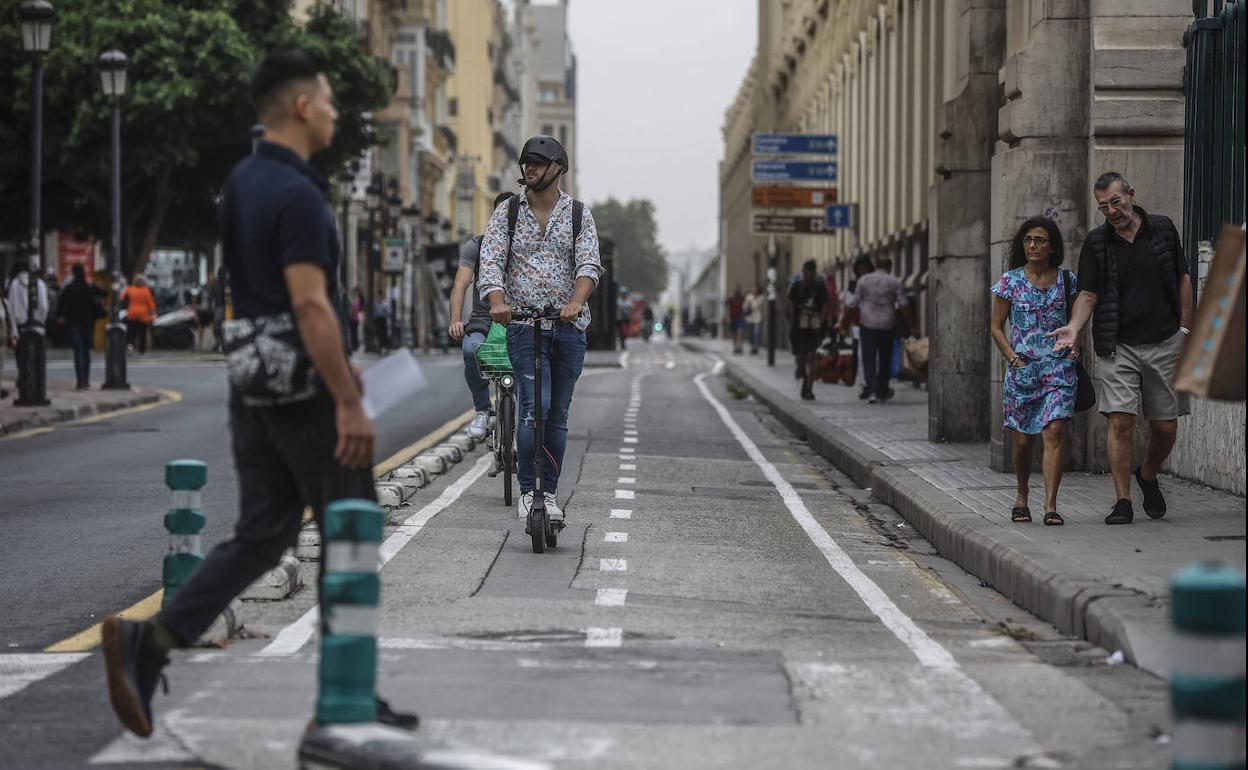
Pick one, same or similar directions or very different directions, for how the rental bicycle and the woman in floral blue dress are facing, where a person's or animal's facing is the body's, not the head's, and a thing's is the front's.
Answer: same or similar directions

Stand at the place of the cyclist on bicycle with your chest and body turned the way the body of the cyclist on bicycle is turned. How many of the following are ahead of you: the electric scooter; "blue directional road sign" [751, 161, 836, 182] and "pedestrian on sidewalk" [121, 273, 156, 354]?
1

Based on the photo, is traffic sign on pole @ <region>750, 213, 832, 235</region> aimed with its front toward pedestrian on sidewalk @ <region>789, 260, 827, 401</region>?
yes

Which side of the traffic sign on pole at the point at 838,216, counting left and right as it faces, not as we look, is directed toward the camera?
front

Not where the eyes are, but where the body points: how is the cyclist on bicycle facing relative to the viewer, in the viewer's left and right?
facing the viewer

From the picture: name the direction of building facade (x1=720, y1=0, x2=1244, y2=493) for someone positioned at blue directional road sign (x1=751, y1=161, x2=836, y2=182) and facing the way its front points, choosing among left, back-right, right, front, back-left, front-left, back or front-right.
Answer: front

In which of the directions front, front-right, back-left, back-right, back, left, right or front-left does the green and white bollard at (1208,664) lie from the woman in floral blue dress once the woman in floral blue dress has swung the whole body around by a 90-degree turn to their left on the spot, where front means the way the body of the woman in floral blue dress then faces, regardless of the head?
right

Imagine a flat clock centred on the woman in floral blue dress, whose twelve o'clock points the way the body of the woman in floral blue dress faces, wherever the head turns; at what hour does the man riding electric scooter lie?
The man riding electric scooter is roughly at 2 o'clock from the woman in floral blue dress.

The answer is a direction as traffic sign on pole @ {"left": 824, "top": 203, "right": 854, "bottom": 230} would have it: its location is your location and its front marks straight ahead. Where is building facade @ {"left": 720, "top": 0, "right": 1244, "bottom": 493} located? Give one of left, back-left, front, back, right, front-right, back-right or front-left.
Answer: front

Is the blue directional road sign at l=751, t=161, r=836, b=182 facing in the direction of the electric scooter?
yes

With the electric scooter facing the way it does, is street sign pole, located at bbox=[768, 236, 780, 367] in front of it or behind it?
behind

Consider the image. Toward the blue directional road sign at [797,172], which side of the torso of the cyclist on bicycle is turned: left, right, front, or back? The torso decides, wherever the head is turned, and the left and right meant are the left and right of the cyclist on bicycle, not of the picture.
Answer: back

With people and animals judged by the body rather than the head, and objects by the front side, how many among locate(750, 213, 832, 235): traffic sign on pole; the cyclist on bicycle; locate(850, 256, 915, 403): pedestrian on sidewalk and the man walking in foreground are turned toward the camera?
2
